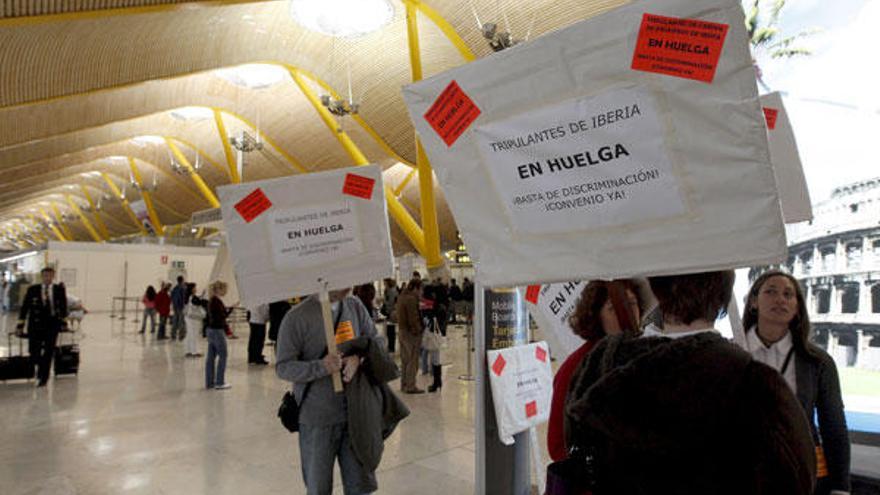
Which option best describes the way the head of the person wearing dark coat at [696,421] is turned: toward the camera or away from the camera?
away from the camera

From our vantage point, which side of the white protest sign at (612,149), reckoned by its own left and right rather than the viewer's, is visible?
front

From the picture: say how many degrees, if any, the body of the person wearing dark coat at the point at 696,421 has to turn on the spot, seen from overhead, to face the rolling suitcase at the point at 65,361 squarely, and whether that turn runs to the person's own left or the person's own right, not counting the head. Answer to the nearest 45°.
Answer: approximately 45° to the person's own left

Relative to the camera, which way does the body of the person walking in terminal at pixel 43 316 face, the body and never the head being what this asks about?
toward the camera

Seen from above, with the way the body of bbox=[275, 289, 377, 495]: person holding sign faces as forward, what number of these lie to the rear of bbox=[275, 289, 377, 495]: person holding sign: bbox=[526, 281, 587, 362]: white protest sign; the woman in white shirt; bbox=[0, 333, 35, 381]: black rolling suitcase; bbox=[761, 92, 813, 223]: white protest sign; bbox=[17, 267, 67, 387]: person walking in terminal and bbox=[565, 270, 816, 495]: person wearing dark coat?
2

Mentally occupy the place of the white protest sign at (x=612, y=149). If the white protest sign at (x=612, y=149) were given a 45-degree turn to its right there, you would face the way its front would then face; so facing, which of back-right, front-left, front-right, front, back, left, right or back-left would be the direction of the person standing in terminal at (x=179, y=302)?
right

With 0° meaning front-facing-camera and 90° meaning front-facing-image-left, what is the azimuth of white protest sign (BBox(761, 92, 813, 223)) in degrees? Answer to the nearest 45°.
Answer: approximately 0°

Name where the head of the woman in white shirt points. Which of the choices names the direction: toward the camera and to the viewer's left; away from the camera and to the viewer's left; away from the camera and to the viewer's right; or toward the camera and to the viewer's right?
toward the camera and to the viewer's left

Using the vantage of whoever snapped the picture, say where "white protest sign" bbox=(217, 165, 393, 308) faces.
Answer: facing the viewer

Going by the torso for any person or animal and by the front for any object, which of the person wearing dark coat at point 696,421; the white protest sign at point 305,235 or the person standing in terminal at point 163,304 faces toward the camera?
the white protest sign

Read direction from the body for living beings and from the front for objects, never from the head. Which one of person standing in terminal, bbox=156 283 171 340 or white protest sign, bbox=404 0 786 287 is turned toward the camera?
the white protest sign

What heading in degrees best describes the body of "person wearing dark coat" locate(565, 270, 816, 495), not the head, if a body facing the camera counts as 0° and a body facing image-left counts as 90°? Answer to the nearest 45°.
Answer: approximately 180°

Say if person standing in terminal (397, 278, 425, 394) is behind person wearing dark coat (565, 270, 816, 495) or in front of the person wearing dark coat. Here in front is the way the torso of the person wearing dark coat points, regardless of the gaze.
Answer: in front

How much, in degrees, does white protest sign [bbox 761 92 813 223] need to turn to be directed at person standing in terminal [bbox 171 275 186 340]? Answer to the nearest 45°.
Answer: approximately 135° to its right

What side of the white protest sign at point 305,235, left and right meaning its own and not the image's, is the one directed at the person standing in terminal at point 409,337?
back
